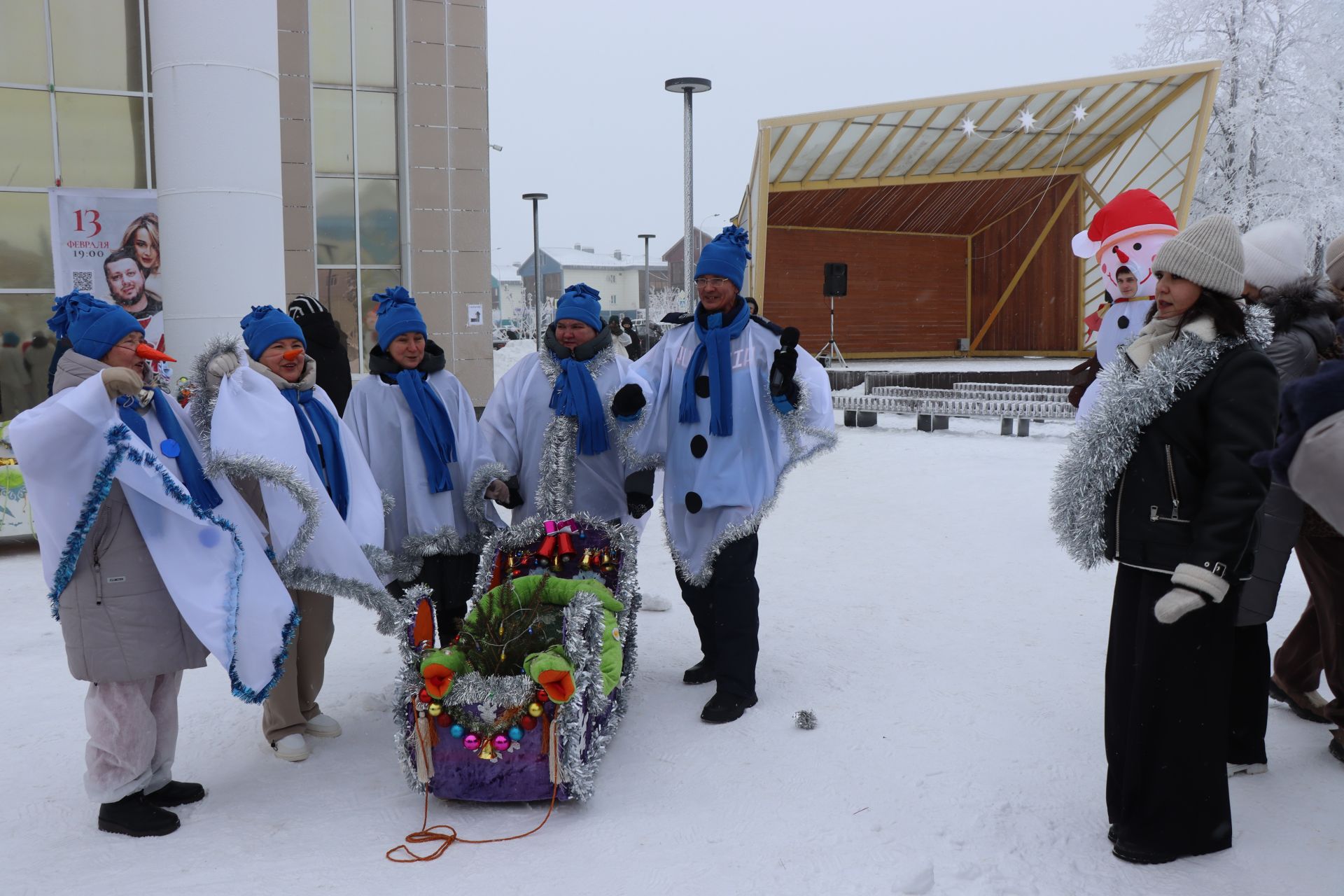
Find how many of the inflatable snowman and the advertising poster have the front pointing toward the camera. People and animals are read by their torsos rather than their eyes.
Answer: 2

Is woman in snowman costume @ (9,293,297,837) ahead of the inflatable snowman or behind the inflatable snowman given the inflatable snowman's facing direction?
ahead

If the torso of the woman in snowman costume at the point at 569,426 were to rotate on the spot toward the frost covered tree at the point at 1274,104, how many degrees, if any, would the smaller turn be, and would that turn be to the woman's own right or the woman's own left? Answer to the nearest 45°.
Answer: approximately 135° to the woman's own left

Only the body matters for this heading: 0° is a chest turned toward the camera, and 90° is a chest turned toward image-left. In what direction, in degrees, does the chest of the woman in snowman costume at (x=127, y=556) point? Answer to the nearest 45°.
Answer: approximately 270°

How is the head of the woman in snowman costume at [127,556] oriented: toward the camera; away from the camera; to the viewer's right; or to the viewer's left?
to the viewer's right

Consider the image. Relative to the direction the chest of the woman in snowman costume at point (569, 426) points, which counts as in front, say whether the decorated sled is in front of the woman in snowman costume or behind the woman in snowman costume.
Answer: in front

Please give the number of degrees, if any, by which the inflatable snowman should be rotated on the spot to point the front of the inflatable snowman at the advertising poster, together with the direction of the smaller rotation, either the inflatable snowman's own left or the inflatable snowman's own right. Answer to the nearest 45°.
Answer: approximately 90° to the inflatable snowman's own right

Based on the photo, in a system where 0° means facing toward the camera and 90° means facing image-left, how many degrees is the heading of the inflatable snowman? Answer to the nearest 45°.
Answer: approximately 0°

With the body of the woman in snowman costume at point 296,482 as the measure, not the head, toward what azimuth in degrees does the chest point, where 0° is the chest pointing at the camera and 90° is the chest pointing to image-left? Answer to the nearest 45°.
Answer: approximately 315°

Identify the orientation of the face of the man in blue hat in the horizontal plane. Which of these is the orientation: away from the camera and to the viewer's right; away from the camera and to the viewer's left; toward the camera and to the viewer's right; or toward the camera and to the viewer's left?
toward the camera and to the viewer's left
